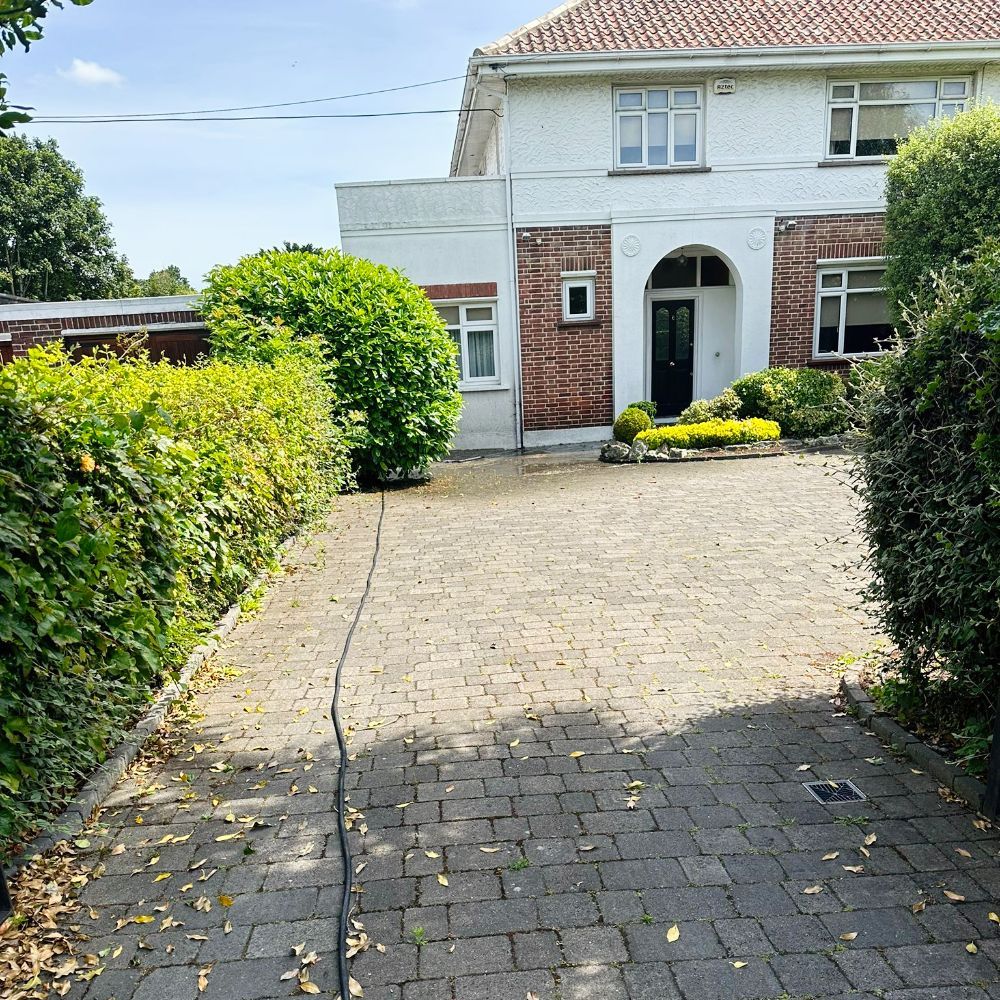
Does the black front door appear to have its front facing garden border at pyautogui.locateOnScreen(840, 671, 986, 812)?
yes

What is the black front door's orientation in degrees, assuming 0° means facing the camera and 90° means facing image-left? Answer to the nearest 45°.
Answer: approximately 0°

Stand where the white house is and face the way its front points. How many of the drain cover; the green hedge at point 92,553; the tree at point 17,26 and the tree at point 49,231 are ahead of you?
3

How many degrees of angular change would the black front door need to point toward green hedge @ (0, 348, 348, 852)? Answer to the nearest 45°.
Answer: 0° — it already faces it

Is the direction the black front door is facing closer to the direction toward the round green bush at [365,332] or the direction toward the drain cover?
the drain cover

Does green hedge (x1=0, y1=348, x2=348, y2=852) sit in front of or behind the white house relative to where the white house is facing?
in front

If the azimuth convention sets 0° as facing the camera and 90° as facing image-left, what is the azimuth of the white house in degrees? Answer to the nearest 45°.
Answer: approximately 0°

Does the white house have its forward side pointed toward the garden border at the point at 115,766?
yes

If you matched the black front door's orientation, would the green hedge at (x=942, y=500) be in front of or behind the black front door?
in front

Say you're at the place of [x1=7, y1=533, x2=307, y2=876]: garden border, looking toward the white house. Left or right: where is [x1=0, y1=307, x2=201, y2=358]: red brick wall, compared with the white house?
left

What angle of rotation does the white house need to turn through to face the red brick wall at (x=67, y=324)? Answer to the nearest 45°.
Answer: approximately 90° to its right

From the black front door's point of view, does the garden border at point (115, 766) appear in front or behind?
in front

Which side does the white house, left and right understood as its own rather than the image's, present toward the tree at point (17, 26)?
front

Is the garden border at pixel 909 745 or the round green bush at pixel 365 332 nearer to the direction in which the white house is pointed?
the garden border
